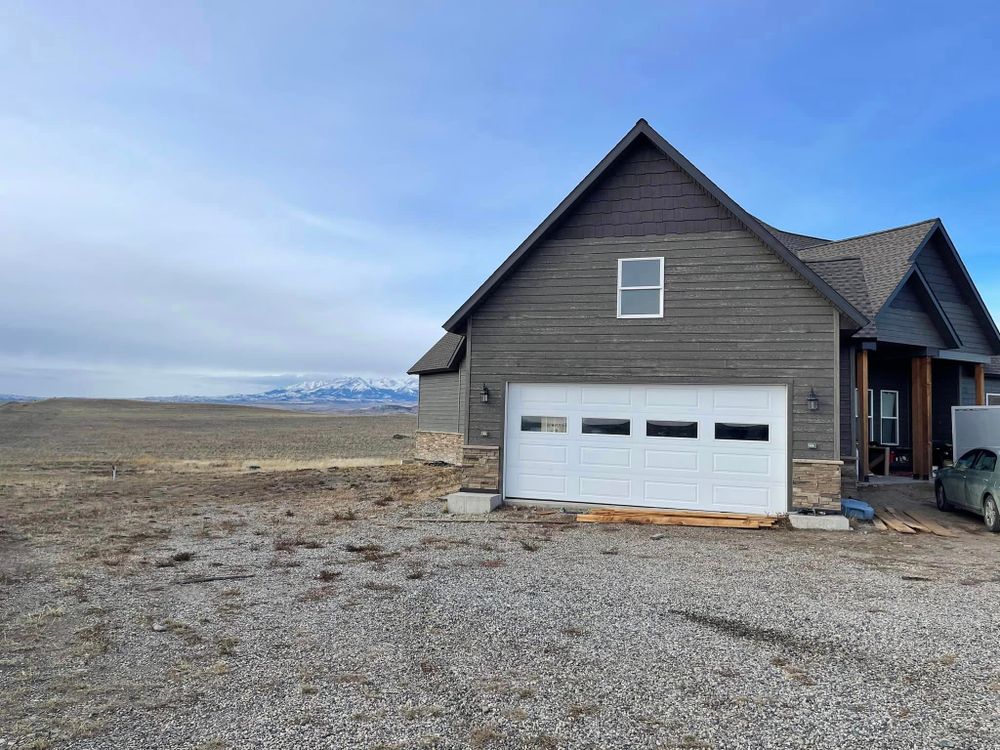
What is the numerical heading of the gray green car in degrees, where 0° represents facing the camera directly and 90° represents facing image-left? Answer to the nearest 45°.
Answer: approximately 135°

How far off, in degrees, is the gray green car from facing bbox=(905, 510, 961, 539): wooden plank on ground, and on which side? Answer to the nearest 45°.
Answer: approximately 90° to its left

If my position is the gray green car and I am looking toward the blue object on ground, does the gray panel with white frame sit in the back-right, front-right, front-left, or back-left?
back-right
